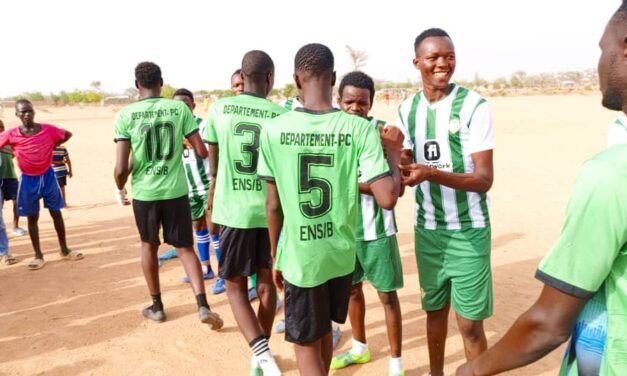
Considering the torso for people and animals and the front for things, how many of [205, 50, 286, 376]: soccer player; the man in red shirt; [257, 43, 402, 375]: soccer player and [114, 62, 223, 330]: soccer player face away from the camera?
3

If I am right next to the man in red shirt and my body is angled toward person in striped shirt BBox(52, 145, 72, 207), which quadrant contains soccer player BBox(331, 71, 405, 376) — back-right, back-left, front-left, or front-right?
back-right

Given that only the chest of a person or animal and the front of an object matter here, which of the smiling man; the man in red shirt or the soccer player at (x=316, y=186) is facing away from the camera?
the soccer player

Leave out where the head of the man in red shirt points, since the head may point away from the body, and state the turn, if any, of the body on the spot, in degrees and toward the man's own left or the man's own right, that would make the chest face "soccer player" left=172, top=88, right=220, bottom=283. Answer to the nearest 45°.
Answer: approximately 45° to the man's own left

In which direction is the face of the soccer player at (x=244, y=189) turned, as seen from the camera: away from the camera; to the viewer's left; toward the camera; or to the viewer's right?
away from the camera

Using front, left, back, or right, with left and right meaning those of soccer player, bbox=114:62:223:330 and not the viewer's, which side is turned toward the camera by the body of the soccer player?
back

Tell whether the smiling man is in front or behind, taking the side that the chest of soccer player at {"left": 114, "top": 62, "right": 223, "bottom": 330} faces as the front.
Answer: behind

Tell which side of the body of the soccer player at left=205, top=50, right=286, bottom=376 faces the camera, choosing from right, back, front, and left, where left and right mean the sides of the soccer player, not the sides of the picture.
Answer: back

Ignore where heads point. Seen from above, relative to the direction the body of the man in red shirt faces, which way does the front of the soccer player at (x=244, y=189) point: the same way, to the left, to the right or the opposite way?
the opposite way

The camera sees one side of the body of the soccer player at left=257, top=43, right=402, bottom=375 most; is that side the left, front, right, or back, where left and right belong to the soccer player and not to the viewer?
back

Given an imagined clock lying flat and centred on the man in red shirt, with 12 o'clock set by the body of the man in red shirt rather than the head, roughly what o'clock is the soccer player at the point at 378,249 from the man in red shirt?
The soccer player is roughly at 11 o'clock from the man in red shirt.

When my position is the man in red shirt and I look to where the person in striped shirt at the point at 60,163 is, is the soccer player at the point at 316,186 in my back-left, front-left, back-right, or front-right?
back-right
